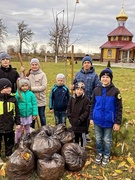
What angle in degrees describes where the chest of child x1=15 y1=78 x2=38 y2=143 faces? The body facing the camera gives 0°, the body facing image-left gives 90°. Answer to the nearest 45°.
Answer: approximately 0°

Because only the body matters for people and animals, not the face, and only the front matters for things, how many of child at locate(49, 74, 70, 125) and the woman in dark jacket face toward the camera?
2

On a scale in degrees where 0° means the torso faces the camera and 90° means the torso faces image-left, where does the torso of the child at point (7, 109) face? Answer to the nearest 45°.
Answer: approximately 0°

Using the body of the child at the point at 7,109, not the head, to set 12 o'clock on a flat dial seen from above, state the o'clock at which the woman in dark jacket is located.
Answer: The woman in dark jacket is roughly at 6 o'clock from the child.

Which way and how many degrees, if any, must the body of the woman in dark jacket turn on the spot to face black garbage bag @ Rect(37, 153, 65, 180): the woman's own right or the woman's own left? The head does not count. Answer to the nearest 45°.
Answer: approximately 45° to the woman's own left

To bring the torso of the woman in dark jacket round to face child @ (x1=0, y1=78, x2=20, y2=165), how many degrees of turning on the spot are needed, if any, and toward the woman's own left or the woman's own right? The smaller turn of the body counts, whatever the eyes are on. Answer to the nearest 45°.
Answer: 0° — they already face them

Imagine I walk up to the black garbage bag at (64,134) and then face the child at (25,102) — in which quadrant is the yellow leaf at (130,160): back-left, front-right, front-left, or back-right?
back-right

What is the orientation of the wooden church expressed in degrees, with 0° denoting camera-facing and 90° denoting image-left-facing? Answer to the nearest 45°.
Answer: approximately 315°
